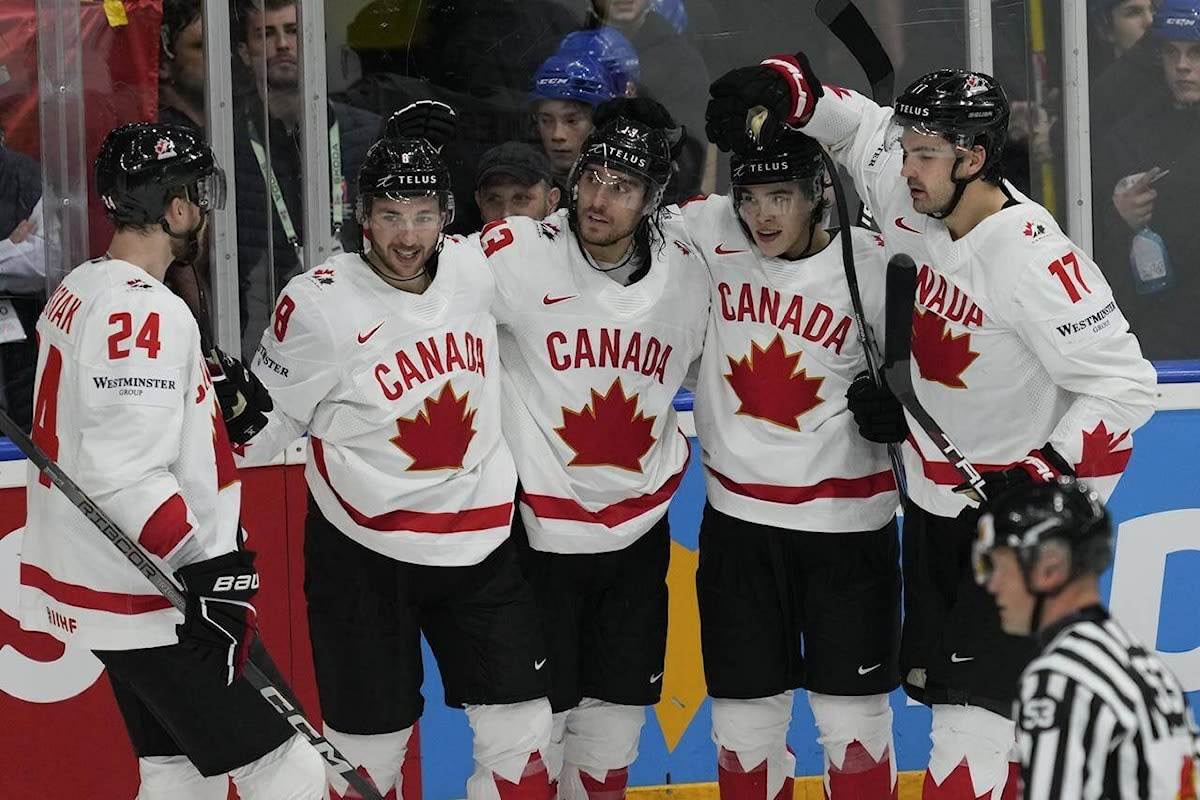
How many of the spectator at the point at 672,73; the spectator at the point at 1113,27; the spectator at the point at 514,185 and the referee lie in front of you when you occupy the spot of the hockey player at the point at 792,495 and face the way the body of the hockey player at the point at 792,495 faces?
1

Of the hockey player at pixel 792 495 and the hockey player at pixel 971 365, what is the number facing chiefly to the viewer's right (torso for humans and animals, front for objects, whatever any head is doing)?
0

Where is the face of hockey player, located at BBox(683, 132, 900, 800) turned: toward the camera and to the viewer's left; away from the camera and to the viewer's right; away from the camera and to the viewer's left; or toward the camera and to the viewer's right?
toward the camera and to the viewer's left

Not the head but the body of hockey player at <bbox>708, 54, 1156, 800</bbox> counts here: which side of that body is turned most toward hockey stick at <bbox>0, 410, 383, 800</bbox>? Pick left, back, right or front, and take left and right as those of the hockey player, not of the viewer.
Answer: front

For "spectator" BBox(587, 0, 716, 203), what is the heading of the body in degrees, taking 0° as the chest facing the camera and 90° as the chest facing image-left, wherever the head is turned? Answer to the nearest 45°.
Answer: approximately 0°

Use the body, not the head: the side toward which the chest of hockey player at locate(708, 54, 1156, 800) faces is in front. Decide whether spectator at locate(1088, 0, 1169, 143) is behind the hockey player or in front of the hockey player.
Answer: behind

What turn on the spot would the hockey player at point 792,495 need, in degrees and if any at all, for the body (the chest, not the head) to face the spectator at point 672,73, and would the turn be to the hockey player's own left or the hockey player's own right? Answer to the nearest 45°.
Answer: approximately 180°
